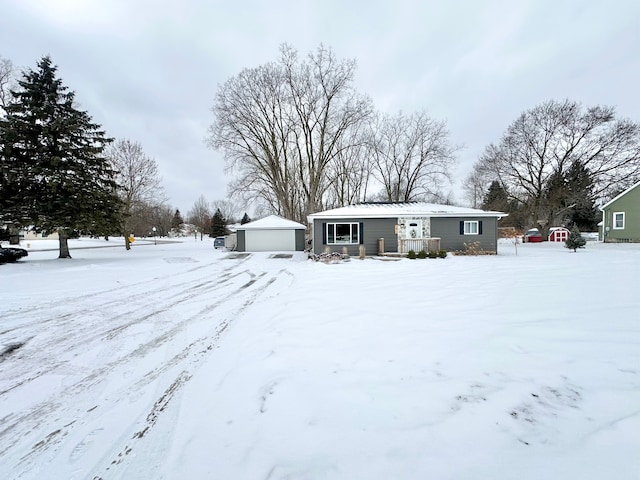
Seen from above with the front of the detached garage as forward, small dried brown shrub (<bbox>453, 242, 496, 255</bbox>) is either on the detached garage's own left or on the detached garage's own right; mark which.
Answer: on the detached garage's own left

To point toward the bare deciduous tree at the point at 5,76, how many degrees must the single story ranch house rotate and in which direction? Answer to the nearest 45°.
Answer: approximately 90° to its right

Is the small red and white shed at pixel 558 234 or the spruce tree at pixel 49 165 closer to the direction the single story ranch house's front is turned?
the spruce tree

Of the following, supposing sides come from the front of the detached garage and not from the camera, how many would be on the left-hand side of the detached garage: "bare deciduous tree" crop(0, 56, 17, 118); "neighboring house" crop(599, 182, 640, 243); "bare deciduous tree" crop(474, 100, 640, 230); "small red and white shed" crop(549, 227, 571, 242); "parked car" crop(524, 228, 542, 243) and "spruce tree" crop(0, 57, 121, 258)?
4

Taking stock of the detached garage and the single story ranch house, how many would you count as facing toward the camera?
2

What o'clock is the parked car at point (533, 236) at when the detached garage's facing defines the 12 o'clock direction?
The parked car is roughly at 9 o'clock from the detached garage.

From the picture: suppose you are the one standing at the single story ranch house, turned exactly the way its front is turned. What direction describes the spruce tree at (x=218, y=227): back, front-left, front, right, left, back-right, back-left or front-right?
back-right

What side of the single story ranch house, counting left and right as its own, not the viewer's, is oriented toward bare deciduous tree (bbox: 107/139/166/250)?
right

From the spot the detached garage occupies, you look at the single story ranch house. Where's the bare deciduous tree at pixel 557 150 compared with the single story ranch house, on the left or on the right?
left

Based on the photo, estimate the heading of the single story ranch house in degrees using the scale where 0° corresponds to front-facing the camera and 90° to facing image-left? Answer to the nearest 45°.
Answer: approximately 0°
